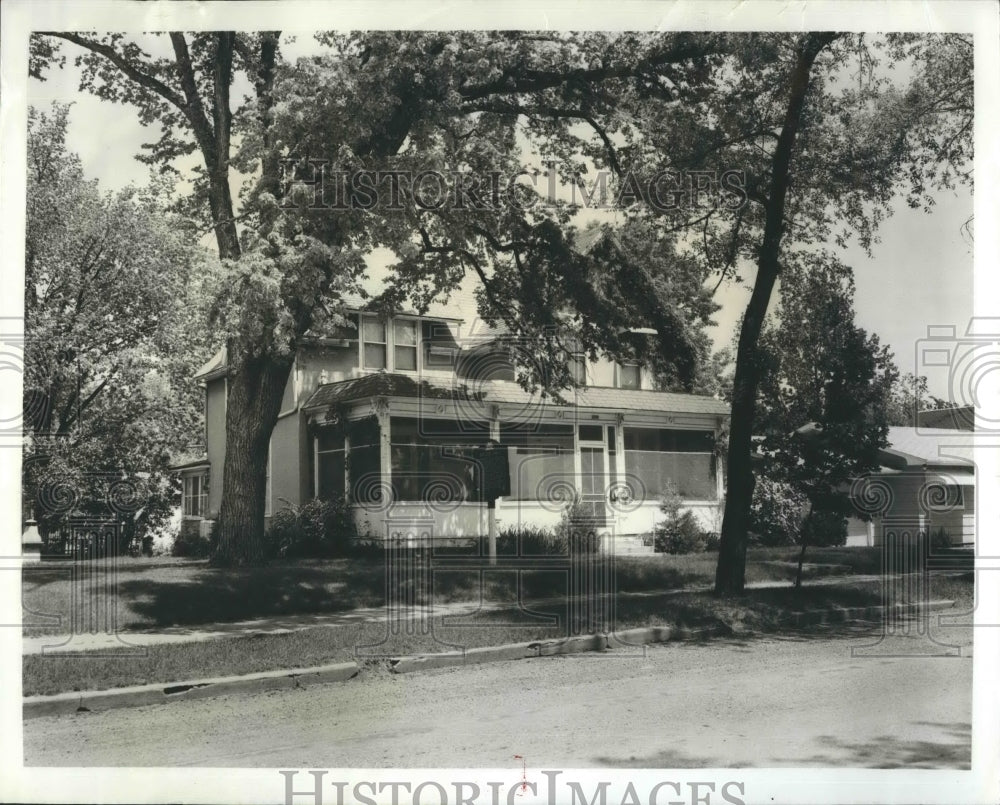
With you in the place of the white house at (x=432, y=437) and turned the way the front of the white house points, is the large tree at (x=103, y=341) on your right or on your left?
on your right

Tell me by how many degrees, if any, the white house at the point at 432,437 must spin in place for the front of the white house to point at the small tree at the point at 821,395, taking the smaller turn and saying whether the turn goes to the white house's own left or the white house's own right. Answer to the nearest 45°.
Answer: approximately 45° to the white house's own left

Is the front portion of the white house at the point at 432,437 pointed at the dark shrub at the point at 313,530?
no

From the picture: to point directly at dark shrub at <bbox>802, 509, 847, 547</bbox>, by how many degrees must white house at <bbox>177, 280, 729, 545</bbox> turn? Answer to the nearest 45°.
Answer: approximately 45° to its left

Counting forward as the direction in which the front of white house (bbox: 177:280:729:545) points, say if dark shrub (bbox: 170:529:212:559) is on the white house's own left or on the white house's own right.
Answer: on the white house's own right

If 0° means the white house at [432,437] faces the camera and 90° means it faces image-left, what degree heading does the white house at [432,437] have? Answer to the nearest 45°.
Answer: approximately 315°
